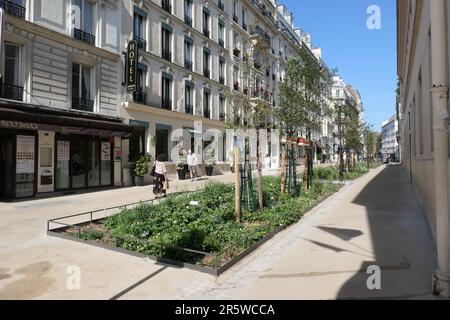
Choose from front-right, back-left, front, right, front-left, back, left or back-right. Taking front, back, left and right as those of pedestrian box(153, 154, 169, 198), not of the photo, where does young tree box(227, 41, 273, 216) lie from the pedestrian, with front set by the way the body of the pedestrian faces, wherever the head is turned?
back-right

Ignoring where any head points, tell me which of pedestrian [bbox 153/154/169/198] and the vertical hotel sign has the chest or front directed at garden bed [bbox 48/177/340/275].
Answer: the vertical hotel sign

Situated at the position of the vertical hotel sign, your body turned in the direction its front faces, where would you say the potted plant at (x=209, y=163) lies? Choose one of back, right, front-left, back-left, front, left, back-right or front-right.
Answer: back-left

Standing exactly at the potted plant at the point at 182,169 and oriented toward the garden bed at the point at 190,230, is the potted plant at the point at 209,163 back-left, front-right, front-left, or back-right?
back-left

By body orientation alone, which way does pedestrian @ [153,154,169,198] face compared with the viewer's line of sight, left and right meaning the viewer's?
facing away from the viewer

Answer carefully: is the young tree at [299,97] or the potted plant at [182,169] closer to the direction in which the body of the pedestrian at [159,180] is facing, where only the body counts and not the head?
the potted plant

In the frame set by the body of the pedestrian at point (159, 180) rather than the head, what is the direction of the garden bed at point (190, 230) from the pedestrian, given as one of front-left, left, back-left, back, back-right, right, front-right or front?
back

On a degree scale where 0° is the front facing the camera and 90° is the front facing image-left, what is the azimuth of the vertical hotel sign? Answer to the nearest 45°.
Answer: approximately 0°

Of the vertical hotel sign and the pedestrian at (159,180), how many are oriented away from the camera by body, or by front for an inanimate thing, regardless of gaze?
1

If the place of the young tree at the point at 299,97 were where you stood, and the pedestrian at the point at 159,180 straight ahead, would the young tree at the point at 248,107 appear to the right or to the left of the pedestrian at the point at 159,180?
left

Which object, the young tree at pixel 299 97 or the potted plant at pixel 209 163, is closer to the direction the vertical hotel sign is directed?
the young tree

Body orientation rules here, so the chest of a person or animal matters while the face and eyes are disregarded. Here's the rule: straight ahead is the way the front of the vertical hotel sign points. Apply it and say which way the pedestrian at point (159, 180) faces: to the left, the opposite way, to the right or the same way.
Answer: the opposite way
